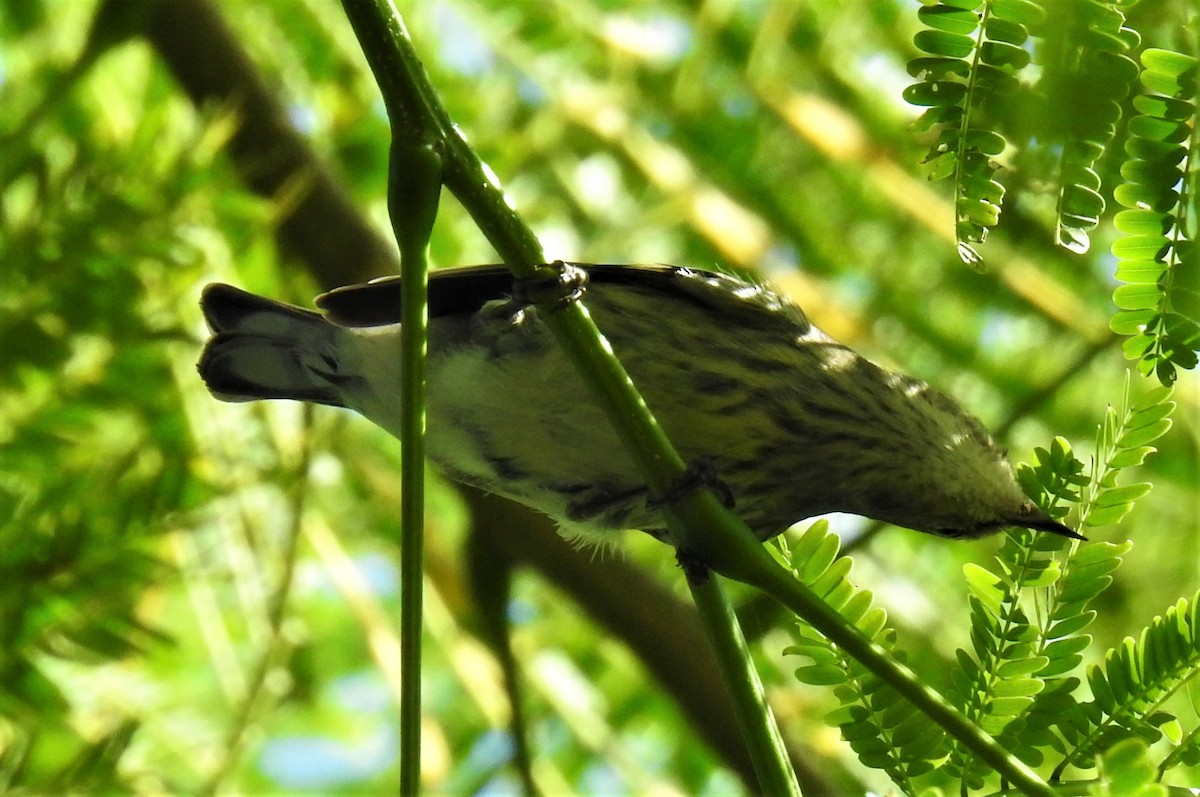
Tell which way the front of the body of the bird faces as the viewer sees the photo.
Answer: to the viewer's right

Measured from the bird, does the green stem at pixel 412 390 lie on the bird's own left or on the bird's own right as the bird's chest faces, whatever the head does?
on the bird's own right

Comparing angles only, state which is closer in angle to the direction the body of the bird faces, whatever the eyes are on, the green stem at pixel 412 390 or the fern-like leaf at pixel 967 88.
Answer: the fern-like leaf
